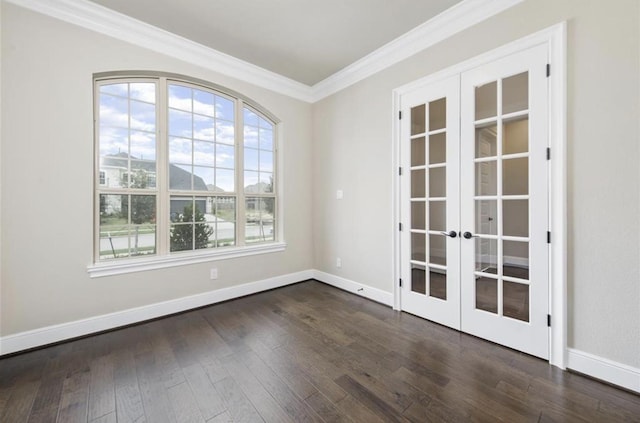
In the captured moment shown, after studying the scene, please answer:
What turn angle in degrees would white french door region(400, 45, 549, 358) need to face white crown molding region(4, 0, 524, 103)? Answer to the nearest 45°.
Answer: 0° — it already faces it

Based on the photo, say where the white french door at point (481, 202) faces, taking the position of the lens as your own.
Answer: facing the viewer and to the left of the viewer

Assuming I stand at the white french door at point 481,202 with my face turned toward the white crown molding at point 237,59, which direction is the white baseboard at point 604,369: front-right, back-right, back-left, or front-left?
back-left

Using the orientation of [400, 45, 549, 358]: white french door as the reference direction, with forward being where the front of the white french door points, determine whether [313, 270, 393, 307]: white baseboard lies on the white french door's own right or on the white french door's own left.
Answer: on the white french door's own right

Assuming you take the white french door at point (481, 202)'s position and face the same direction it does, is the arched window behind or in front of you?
in front
